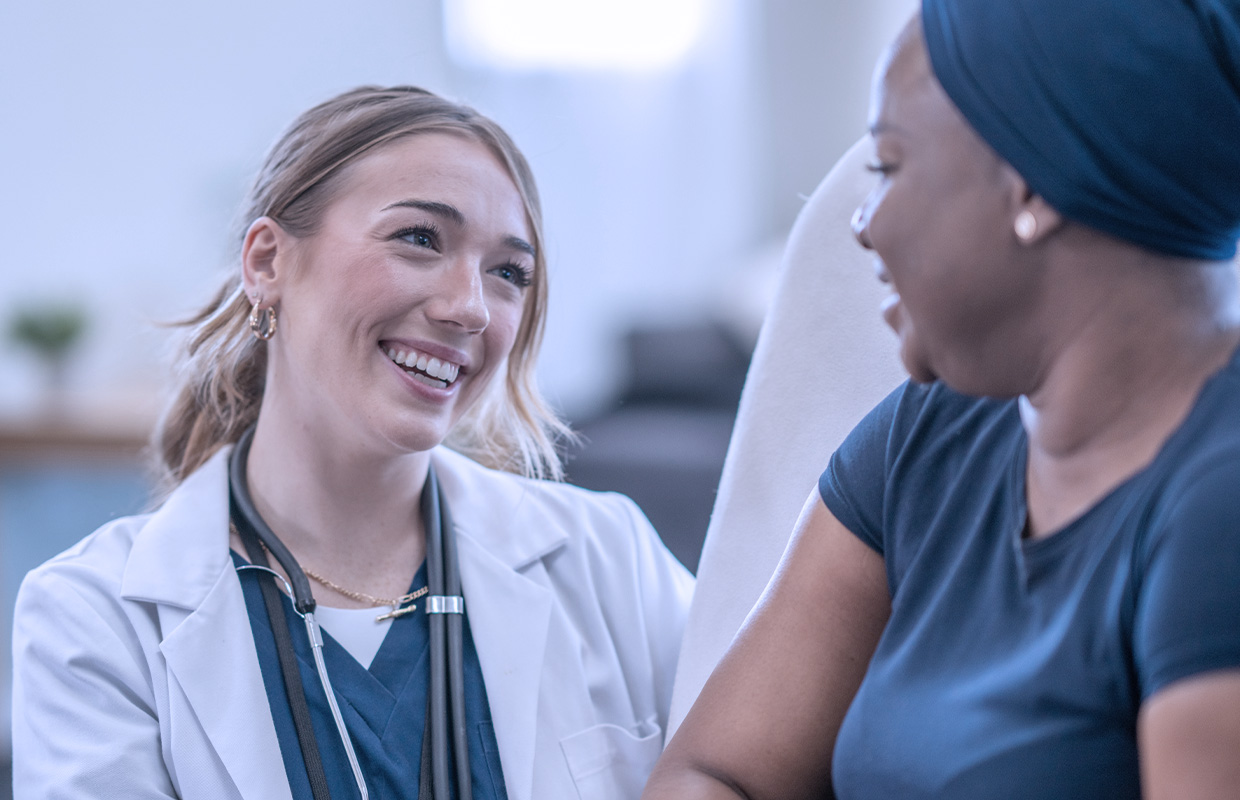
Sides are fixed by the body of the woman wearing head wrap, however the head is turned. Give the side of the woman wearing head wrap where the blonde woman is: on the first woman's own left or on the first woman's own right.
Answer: on the first woman's own right

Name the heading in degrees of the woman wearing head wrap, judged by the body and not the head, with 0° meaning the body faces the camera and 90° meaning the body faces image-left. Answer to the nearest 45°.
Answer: approximately 45°
